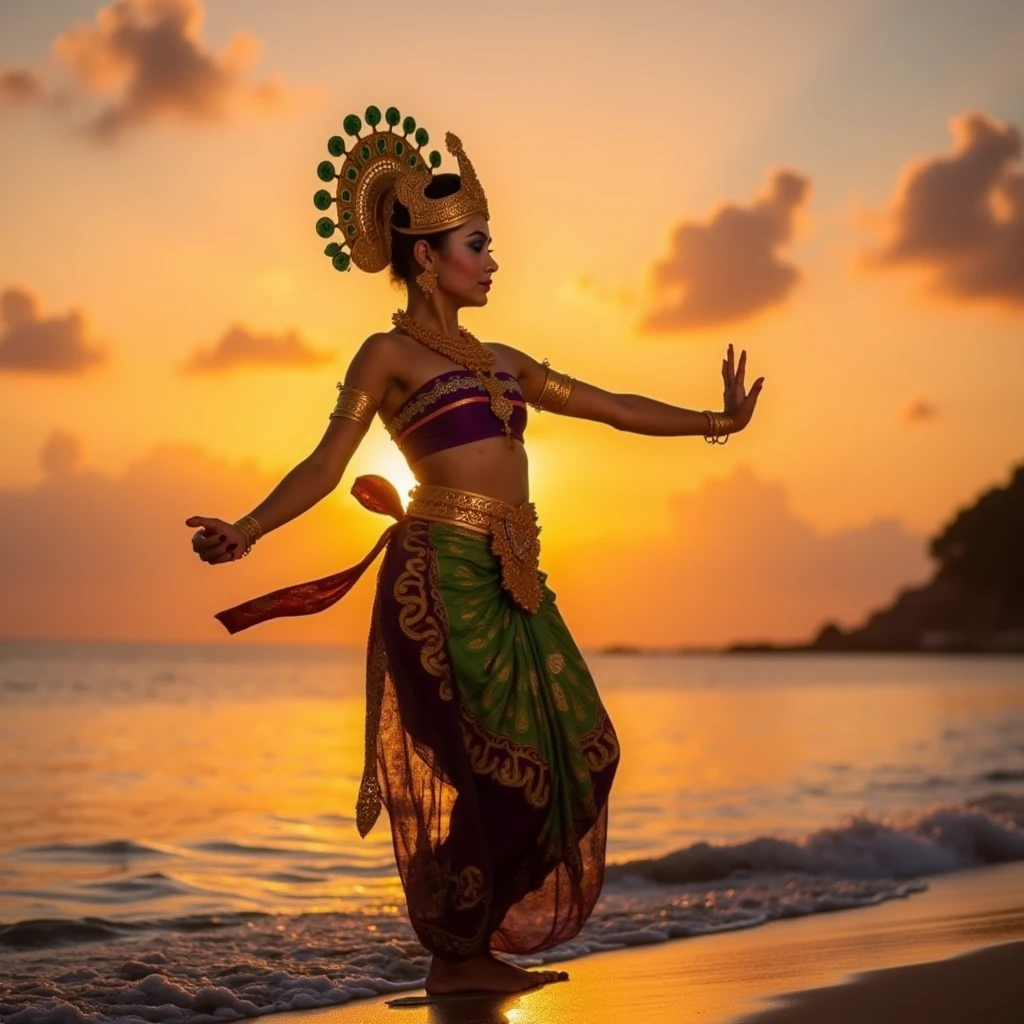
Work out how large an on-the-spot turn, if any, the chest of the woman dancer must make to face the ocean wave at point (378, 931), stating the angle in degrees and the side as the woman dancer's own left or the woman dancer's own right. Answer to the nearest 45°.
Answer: approximately 135° to the woman dancer's own left

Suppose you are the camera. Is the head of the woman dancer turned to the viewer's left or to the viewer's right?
to the viewer's right

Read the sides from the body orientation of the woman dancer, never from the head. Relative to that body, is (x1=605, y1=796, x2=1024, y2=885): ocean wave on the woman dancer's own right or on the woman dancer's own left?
on the woman dancer's own left

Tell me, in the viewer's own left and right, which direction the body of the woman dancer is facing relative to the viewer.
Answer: facing the viewer and to the right of the viewer
